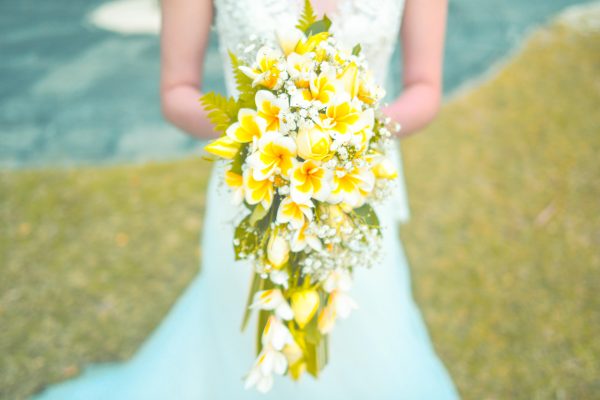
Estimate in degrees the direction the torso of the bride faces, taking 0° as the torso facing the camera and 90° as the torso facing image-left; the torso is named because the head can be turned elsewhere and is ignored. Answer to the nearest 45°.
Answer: approximately 0°
